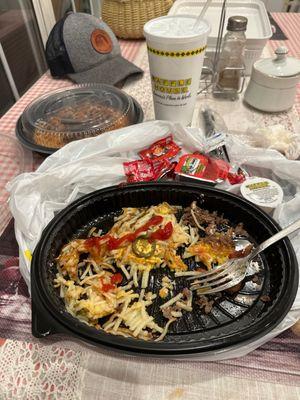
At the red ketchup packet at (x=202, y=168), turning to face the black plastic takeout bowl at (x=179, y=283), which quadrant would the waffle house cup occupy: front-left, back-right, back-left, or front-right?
back-right

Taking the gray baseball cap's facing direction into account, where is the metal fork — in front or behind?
in front

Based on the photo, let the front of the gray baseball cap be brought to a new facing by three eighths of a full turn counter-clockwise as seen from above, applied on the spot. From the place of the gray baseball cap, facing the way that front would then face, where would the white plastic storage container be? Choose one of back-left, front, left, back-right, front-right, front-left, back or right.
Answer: right

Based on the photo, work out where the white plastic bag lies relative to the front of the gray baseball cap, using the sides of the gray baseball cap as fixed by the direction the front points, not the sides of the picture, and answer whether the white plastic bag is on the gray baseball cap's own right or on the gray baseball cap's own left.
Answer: on the gray baseball cap's own right

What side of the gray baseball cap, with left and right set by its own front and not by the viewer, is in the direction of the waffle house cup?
front

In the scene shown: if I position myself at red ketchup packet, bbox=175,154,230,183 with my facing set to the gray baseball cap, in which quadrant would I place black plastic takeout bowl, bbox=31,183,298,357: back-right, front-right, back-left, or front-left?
back-left

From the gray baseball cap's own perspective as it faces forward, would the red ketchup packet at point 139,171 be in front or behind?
in front

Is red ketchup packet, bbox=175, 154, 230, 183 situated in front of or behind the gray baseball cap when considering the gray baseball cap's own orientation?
in front

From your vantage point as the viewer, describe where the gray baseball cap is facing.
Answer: facing the viewer and to the right of the viewer
